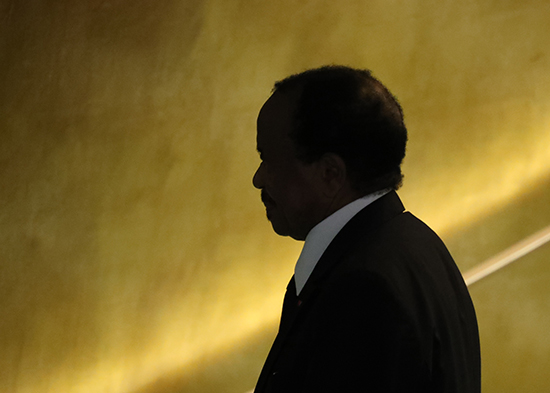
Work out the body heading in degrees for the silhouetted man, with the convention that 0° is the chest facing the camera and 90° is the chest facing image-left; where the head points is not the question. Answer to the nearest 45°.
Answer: approximately 90°

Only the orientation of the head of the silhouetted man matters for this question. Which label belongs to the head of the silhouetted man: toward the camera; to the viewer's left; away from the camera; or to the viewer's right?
to the viewer's left
